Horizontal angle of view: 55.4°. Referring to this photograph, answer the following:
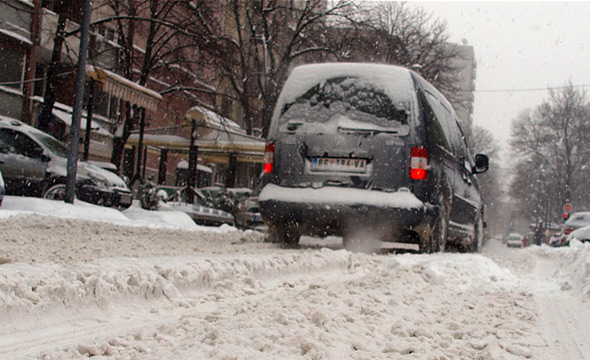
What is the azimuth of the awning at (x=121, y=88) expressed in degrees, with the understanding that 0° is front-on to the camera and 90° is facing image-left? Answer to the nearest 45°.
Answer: approximately 315°

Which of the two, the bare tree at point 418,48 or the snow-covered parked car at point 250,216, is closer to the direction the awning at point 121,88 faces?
the snow-covered parked car

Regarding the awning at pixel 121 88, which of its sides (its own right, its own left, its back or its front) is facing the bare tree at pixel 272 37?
left

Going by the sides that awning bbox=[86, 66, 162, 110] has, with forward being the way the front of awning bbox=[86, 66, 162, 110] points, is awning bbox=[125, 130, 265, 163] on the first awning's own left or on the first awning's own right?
on the first awning's own left

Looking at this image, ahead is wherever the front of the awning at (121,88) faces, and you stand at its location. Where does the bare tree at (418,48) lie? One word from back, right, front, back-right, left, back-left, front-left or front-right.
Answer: left
